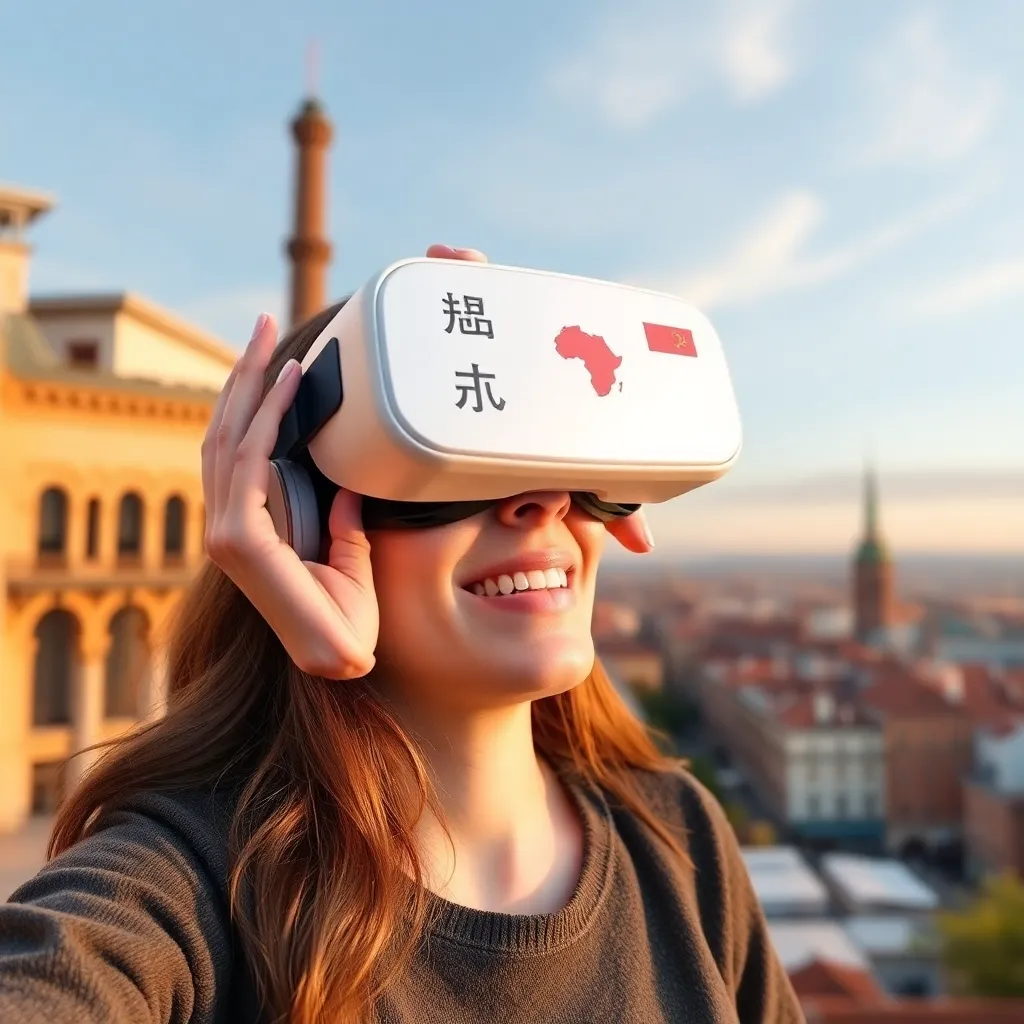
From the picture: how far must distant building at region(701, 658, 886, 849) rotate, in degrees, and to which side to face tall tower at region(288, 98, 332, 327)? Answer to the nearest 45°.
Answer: approximately 45° to its right

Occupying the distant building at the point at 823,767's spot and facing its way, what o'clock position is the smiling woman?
The smiling woman is roughly at 12 o'clock from the distant building.

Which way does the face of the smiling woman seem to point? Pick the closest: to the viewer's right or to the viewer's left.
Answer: to the viewer's right

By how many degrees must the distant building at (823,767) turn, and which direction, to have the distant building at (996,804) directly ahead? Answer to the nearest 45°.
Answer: approximately 45° to its left

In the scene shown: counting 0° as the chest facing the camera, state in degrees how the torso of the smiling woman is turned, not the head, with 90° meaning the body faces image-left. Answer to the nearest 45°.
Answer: approximately 315°

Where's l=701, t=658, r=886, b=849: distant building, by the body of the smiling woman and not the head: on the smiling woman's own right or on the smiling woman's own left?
on the smiling woman's own left

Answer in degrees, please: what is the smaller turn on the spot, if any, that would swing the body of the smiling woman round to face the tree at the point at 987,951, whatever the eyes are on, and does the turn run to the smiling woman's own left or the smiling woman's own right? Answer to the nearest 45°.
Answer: approximately 90° to the smiling woman's own left

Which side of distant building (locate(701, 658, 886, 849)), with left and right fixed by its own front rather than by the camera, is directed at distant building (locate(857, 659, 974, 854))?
left
